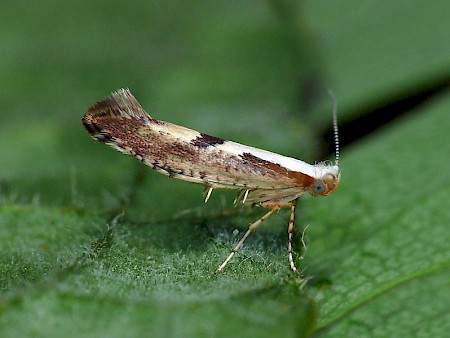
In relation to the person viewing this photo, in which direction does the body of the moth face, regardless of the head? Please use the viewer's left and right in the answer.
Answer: facing to the right of the viewer
